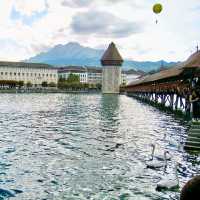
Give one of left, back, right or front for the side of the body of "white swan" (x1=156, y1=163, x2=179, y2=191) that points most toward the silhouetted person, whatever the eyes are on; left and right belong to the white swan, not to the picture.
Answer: right
